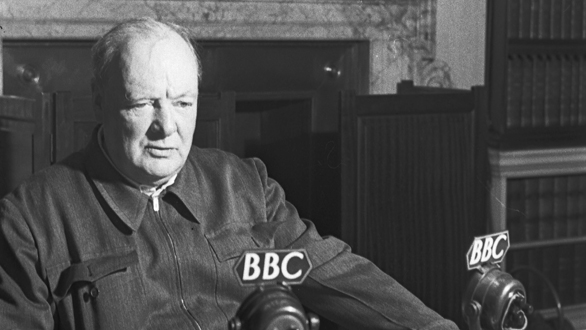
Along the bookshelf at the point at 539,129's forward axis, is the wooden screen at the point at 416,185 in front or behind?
in front

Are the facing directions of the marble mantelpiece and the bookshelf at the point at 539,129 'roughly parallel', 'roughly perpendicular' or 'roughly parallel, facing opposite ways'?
roughly parallel

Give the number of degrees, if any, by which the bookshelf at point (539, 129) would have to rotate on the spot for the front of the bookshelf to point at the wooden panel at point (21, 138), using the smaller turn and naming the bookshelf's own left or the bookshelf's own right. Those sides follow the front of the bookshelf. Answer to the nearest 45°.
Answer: approximately 45° to the bookshelf's own right

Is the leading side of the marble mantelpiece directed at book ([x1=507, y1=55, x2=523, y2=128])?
no

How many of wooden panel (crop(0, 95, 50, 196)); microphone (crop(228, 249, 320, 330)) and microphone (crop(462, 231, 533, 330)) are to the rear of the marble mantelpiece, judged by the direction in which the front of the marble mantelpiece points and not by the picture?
0

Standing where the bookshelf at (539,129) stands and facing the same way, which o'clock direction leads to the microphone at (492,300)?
The microphone is roughly at 12 o'clock from the bookshelf.

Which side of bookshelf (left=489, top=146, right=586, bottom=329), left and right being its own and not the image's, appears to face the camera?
front

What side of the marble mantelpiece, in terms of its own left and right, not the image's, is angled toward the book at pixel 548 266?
left

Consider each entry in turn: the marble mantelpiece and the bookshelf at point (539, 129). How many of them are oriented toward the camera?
2

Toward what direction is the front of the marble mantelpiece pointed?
toward the camera

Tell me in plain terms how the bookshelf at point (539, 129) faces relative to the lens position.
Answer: facing the viewer

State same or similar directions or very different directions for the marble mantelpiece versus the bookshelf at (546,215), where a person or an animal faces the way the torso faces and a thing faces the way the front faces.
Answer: same or similar directions

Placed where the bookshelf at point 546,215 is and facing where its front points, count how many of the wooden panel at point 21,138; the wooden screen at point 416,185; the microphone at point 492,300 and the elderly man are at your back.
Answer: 0

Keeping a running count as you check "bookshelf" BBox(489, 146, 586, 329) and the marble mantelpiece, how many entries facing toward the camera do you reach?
2

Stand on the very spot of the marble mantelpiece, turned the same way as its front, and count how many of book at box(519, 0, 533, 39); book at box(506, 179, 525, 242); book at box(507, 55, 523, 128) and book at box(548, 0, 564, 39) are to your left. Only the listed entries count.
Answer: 4

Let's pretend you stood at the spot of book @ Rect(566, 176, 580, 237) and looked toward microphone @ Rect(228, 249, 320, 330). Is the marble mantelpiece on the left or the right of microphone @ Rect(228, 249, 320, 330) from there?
right
